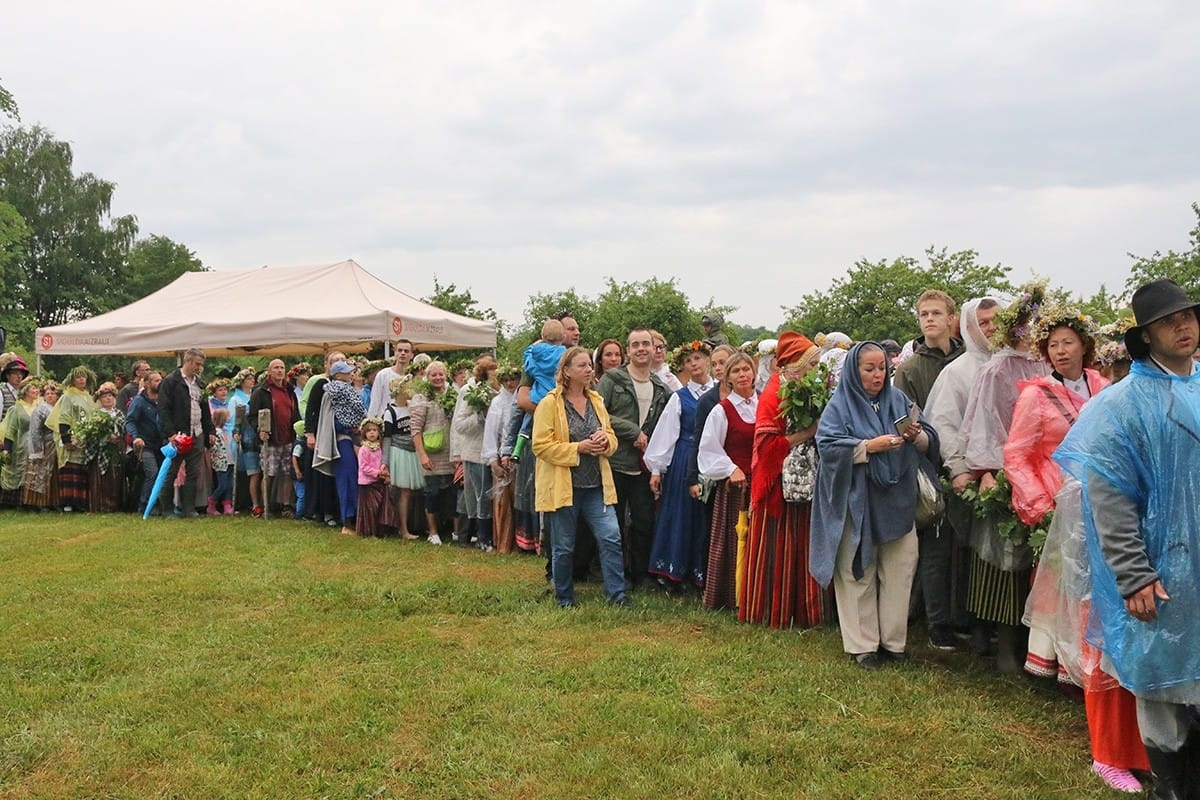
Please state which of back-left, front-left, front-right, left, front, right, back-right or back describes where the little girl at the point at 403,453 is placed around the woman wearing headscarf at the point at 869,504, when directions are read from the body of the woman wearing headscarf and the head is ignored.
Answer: back

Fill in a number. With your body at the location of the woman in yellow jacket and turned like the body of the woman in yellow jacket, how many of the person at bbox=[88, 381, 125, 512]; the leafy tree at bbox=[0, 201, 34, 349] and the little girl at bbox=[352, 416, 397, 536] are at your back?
3

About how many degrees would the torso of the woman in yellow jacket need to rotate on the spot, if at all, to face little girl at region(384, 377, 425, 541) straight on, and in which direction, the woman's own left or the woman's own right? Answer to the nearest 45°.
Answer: approximately 180°

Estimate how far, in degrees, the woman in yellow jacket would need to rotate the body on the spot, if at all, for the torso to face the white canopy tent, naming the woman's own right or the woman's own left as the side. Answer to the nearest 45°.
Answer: approximately 180°

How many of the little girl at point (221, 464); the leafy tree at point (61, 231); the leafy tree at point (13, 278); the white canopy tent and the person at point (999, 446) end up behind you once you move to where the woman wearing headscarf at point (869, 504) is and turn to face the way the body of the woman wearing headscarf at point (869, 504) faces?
4

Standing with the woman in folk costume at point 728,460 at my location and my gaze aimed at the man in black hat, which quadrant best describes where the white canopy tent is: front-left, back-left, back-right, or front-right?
back-right

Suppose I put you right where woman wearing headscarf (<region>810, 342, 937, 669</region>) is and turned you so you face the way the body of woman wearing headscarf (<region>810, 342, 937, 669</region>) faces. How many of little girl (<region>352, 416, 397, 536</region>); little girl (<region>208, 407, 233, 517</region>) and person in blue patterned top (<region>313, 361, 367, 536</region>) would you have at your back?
3
